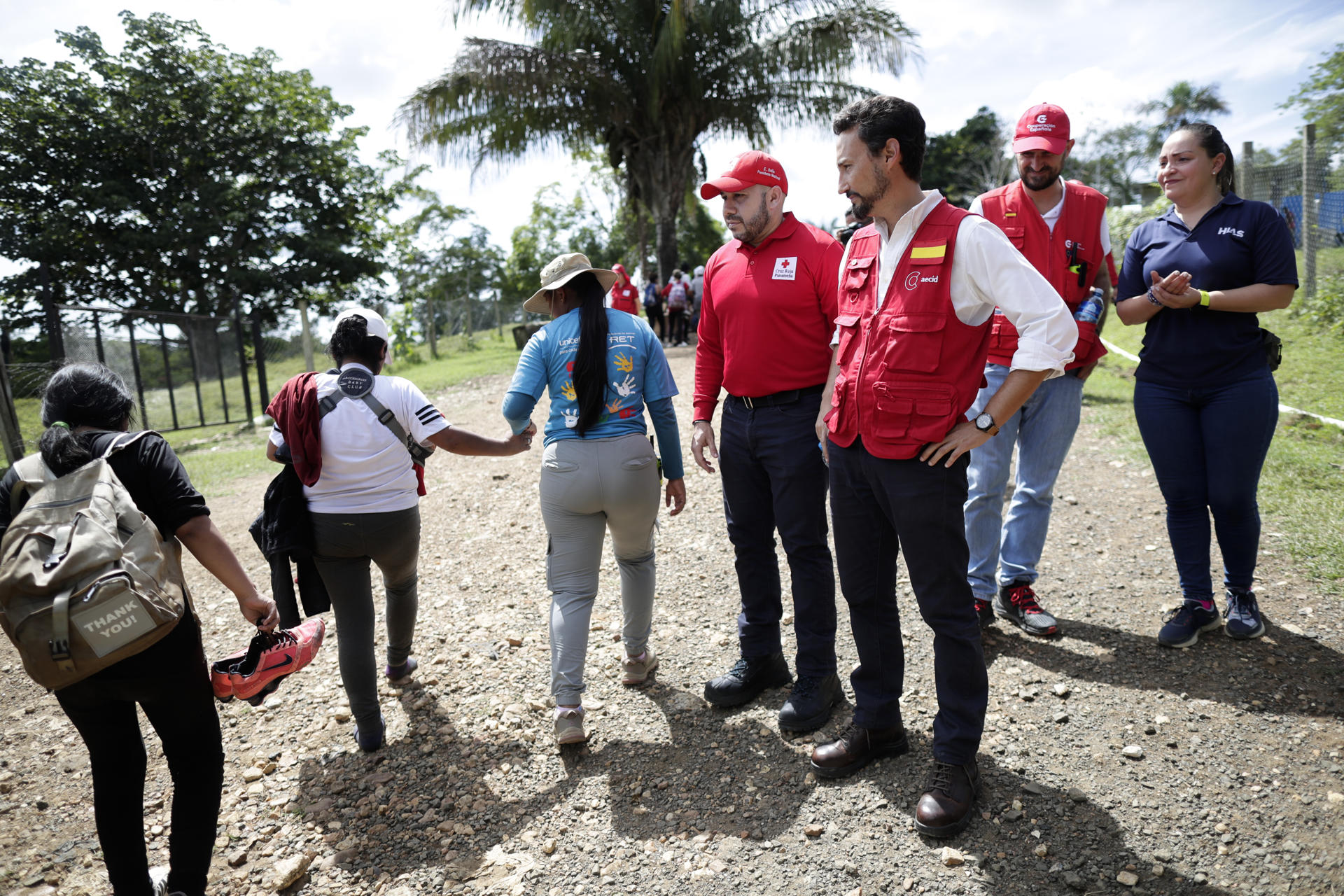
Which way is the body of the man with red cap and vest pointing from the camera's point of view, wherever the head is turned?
toward the camera

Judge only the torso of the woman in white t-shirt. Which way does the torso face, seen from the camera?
away from the camera

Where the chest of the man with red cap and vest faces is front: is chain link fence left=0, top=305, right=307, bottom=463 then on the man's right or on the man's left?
on the man's right

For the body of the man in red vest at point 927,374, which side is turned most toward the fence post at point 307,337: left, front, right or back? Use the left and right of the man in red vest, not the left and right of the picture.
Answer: right

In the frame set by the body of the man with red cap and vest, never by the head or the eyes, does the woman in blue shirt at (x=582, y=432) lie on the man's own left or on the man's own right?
on the man's own right

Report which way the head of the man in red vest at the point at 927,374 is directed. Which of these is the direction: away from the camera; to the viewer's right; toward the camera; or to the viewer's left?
to the viewer's left

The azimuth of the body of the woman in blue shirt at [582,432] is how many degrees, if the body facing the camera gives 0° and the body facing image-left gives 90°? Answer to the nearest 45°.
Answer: approximately 180°

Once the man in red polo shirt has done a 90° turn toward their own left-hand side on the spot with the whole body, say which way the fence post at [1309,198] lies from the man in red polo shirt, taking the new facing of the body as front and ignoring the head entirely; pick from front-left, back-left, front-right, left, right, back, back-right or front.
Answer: left

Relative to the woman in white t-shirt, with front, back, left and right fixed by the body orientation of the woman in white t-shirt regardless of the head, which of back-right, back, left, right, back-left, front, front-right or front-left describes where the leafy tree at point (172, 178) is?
front

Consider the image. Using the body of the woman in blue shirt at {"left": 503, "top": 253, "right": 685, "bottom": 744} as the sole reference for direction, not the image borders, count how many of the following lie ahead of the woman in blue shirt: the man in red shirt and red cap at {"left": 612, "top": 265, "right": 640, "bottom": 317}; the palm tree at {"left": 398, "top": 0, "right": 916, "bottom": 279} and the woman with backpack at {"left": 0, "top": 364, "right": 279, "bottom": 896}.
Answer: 2

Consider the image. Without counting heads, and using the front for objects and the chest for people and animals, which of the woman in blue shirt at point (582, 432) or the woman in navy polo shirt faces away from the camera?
the woman in blue shirt

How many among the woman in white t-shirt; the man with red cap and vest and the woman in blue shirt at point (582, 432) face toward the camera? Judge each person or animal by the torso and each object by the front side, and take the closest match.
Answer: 1

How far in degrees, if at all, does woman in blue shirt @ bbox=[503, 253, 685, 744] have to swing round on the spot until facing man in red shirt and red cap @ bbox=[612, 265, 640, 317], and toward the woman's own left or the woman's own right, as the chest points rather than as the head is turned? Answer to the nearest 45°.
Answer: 0° — they already face them
